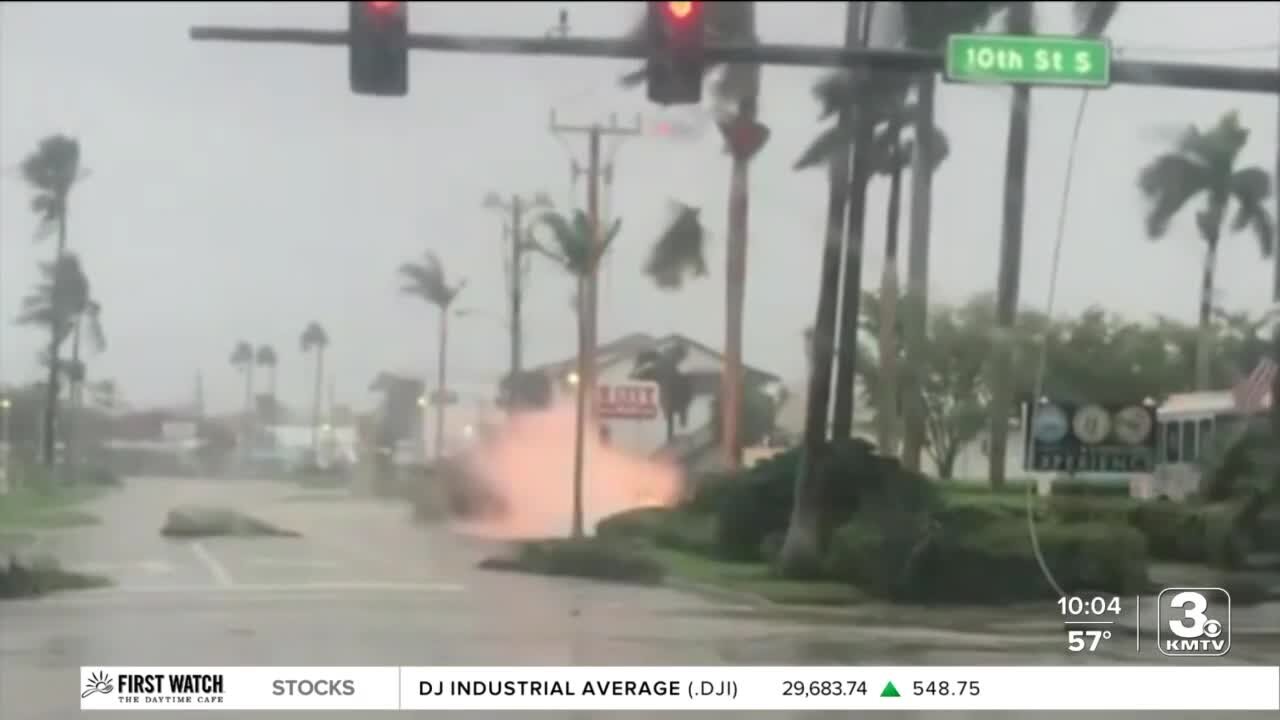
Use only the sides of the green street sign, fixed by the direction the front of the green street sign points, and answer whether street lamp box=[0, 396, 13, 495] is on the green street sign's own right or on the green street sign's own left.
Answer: on the green street sign's own right

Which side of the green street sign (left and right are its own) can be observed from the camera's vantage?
front

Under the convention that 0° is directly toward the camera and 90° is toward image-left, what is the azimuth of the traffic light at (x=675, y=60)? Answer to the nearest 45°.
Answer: approximately 0°

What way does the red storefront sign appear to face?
toward the camera

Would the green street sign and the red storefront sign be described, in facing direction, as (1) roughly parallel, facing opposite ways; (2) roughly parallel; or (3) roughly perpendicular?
roughly parallel

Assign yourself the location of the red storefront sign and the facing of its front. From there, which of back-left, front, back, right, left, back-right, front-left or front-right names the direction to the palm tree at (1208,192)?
left

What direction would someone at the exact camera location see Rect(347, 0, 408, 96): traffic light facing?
facing the viewer

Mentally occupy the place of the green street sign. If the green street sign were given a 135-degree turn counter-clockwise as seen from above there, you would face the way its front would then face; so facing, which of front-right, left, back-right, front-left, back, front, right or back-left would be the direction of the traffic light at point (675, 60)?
back-left

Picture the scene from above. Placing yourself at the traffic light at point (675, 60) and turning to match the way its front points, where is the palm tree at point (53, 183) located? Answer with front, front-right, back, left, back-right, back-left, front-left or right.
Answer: right

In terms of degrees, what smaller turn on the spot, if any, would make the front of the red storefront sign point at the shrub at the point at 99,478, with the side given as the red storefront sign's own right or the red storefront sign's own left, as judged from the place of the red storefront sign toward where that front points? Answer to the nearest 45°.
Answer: approximately 90° to the red storefront sign's own right

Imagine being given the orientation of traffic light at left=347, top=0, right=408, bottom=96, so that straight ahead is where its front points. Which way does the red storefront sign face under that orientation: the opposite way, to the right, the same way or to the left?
the same way

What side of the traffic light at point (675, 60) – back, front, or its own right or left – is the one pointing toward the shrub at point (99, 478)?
right

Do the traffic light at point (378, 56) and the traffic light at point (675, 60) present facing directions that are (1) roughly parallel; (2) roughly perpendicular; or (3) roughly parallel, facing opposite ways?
roughly parallel

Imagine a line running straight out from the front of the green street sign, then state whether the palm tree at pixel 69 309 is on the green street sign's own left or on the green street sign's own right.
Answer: on the green street sign's own right
